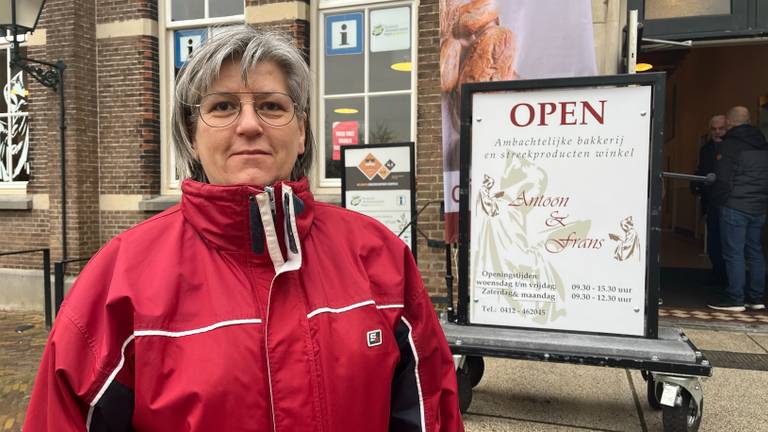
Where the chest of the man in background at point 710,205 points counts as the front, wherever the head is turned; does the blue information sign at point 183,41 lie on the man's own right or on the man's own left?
on the man's own right

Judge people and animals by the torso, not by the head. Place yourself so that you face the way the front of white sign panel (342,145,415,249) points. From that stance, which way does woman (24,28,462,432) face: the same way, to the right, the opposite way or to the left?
the same way

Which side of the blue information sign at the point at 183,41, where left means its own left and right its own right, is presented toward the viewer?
front

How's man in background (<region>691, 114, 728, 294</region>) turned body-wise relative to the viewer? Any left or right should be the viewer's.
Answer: facing the viewer and to the right of the viewer

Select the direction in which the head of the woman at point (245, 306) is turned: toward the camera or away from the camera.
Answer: toward the camera

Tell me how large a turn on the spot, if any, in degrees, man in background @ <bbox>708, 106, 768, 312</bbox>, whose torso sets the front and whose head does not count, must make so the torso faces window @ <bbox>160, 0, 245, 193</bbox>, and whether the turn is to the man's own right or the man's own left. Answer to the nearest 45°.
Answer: approximately 45° to the man's own left

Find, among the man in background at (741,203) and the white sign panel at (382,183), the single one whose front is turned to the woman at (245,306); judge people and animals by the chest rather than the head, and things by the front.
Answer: the white sign panel

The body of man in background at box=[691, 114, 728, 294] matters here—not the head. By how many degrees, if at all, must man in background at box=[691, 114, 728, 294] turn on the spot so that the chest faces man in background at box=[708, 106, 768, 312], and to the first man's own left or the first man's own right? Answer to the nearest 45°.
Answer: approximately 45° to the first man's own right

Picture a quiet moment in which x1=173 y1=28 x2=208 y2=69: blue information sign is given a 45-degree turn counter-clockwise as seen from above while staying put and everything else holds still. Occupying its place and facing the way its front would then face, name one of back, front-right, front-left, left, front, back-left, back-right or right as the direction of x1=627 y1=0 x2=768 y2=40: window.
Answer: front

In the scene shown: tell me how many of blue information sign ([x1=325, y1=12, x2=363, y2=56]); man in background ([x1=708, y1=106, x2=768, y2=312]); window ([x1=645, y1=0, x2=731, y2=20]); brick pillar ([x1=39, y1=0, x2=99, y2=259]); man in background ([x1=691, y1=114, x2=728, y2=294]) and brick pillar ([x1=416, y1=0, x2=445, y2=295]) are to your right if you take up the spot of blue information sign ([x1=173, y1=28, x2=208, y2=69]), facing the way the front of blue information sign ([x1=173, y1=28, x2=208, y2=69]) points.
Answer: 1

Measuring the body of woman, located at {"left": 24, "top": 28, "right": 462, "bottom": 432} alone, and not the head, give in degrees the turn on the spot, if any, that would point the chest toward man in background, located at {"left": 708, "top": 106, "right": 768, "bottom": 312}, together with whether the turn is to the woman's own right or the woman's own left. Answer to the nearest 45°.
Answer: approximately 135° to the woman's own left

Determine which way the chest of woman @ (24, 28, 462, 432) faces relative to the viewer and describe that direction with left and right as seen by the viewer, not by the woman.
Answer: facing the viewer

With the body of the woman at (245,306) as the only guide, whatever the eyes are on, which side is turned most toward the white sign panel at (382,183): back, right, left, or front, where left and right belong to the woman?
back

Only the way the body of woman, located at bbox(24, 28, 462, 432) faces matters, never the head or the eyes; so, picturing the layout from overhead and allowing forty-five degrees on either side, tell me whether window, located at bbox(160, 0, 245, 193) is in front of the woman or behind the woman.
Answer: behind

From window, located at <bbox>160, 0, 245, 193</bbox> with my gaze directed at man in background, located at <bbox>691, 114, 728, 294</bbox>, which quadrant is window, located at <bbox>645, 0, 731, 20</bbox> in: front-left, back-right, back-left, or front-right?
front-right

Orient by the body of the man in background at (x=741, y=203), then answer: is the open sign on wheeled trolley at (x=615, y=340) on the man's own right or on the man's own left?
on the man's own left

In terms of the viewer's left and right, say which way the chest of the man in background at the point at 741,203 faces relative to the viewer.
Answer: facing away from the viewer and to the left of the viewer

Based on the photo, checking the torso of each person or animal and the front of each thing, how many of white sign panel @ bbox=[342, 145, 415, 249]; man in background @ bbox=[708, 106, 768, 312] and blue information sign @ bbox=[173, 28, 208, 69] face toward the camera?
2

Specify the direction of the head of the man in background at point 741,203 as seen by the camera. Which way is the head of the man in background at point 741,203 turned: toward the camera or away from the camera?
away from the camera
